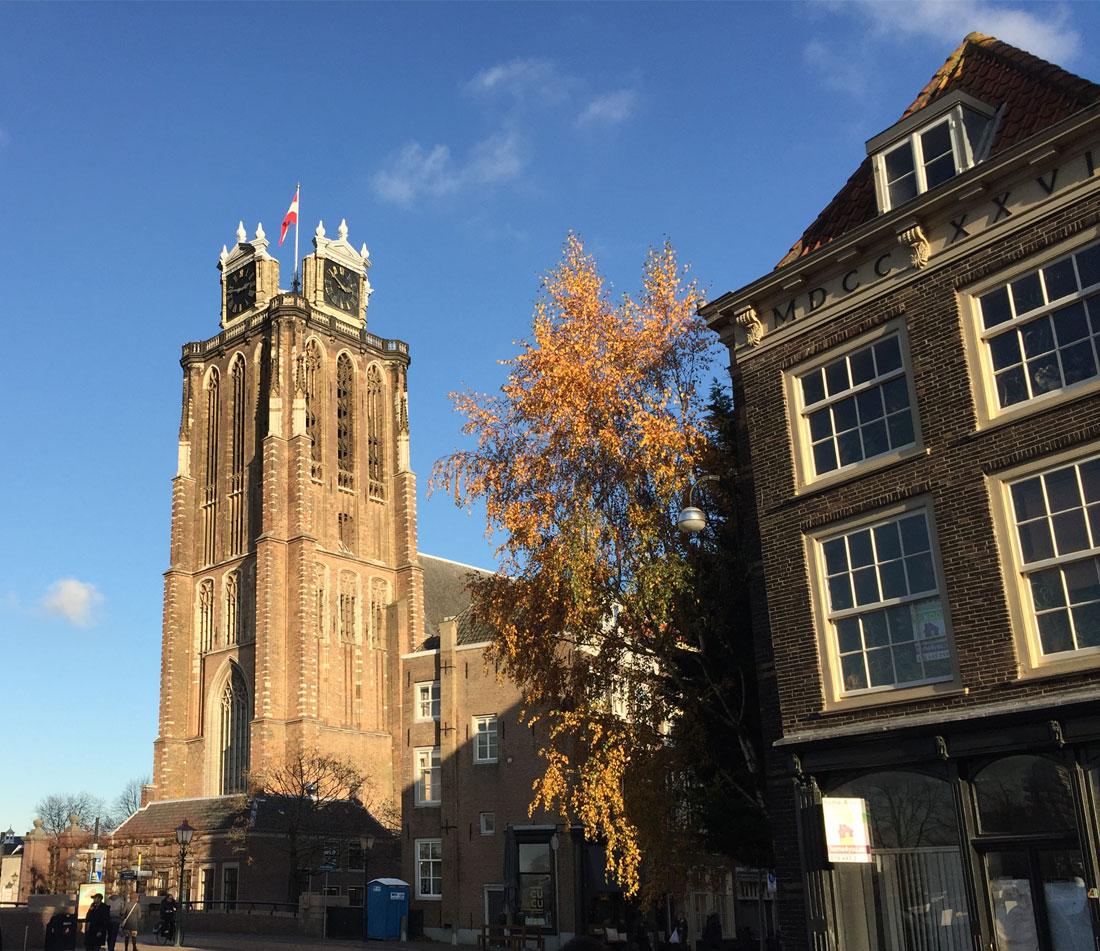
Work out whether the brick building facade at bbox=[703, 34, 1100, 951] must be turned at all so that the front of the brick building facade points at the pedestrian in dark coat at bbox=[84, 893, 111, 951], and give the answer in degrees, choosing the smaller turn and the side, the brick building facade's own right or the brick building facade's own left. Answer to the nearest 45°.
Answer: approximately 90° to the brick building facade's own right

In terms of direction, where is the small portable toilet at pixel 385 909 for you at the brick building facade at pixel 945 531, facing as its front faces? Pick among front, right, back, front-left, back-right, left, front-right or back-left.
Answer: right

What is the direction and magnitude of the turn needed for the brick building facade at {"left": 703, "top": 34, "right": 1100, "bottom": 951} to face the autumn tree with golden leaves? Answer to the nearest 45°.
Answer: approximately 90° to its right

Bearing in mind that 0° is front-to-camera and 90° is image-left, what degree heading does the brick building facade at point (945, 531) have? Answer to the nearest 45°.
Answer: approximately 45°

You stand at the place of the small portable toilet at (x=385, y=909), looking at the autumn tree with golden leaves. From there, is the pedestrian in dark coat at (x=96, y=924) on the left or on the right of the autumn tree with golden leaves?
right
